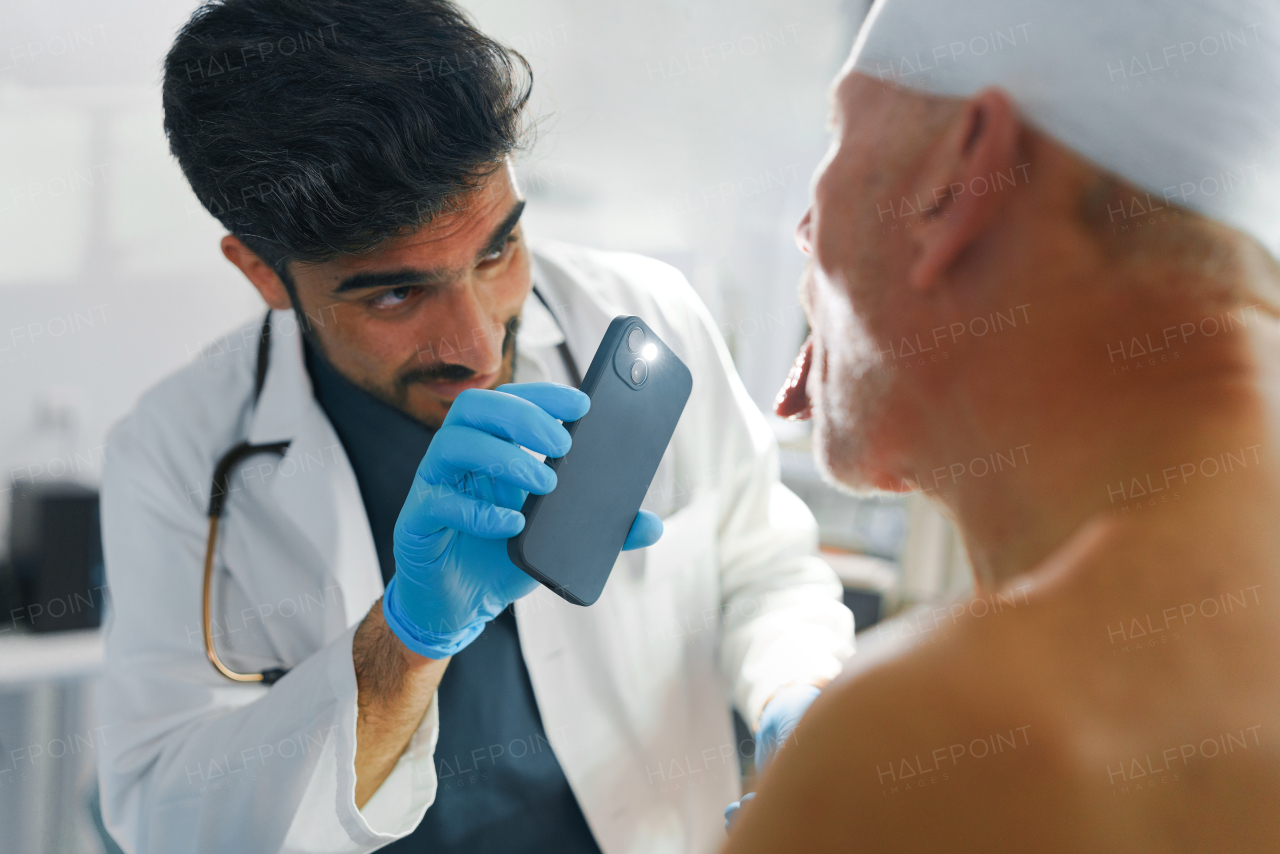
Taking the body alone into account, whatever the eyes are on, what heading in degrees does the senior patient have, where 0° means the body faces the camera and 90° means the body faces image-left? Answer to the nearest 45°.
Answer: approximately 135°

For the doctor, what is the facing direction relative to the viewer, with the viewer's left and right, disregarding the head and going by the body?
facing the viewer and to the right of the viewer

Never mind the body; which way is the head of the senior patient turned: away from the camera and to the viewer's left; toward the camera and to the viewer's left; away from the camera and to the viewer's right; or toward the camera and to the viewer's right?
away from the camera and to the viewer's left
